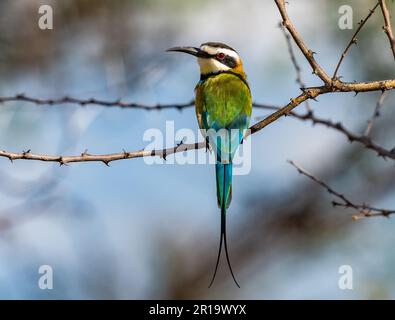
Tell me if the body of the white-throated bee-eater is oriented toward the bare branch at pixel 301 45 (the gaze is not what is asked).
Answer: no

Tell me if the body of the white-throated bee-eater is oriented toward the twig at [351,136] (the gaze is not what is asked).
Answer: no
